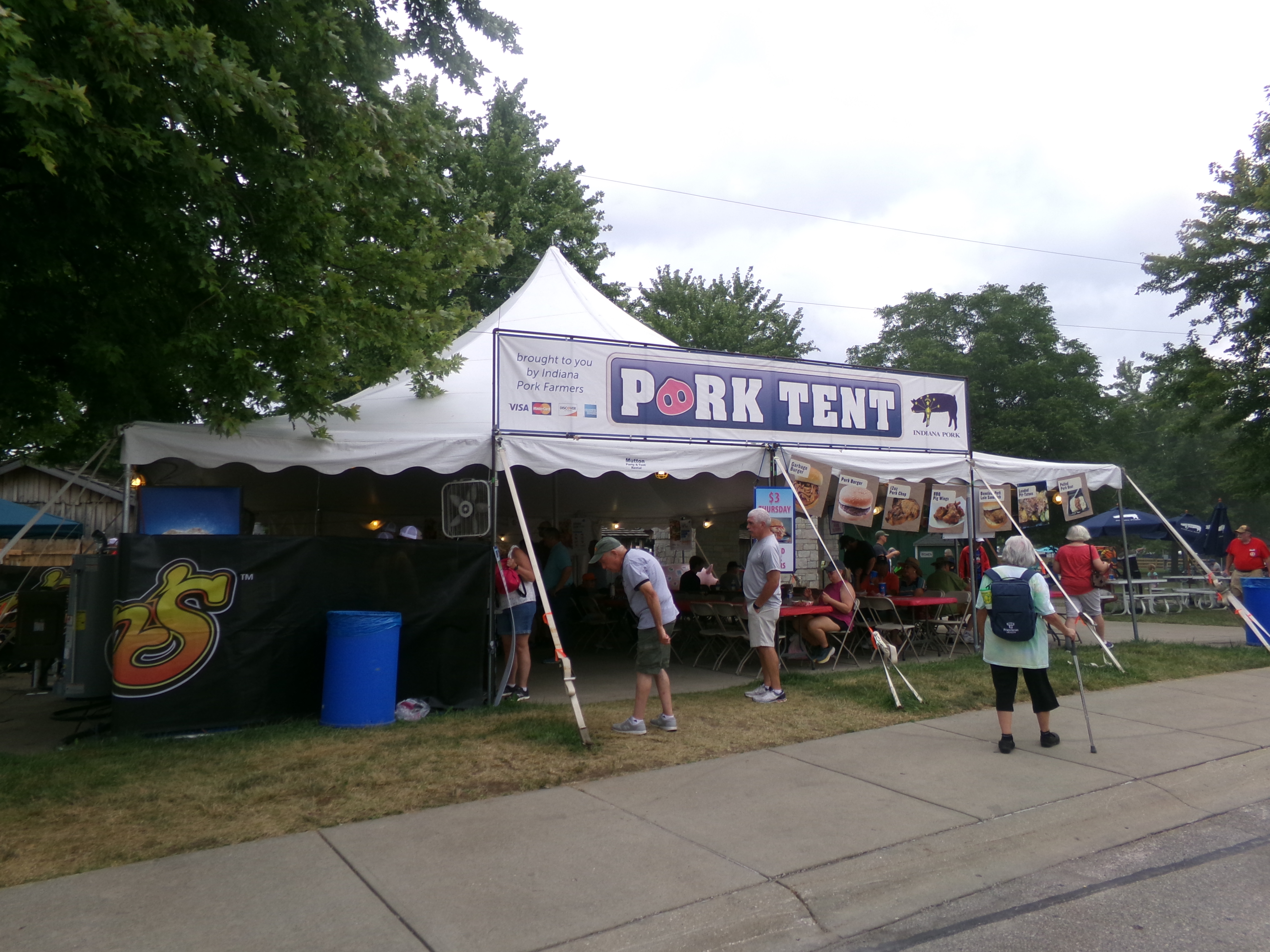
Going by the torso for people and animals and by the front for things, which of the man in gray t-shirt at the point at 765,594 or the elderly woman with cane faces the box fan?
the man in gray t-shirt

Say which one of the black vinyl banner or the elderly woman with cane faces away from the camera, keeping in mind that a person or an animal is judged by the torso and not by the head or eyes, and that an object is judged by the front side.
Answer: the elderly woman with cane

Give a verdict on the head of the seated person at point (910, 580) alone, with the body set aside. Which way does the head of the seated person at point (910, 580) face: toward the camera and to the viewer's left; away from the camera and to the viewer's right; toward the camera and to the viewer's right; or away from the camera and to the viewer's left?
toward the camera and to the viewer's left

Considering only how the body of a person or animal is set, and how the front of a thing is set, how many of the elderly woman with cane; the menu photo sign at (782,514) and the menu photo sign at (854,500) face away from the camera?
1

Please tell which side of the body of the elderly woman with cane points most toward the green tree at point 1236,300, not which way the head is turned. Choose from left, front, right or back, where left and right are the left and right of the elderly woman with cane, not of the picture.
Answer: front

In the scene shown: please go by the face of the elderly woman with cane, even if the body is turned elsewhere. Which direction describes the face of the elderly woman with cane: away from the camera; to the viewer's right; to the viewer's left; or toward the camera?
away from the camera

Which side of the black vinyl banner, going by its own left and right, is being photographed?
front

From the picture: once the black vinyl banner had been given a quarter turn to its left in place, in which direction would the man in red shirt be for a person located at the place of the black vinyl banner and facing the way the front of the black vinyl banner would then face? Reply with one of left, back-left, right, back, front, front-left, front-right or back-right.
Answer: front

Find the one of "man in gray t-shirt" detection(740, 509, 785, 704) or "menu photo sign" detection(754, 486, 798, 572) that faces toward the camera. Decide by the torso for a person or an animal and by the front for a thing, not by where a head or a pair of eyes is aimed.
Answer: the menu photo sign

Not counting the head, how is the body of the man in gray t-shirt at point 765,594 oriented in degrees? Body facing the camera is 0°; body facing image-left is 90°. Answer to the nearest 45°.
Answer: approximately 90°

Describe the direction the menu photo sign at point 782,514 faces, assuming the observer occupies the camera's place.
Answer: facing the viewer

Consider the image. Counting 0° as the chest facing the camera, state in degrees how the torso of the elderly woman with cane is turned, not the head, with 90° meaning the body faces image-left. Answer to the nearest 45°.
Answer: approximately 180°

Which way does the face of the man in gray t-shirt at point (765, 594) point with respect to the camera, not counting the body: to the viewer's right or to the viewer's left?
to the viewer's left

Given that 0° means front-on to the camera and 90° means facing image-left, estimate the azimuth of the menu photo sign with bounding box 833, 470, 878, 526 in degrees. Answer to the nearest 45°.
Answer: approximately 0°
